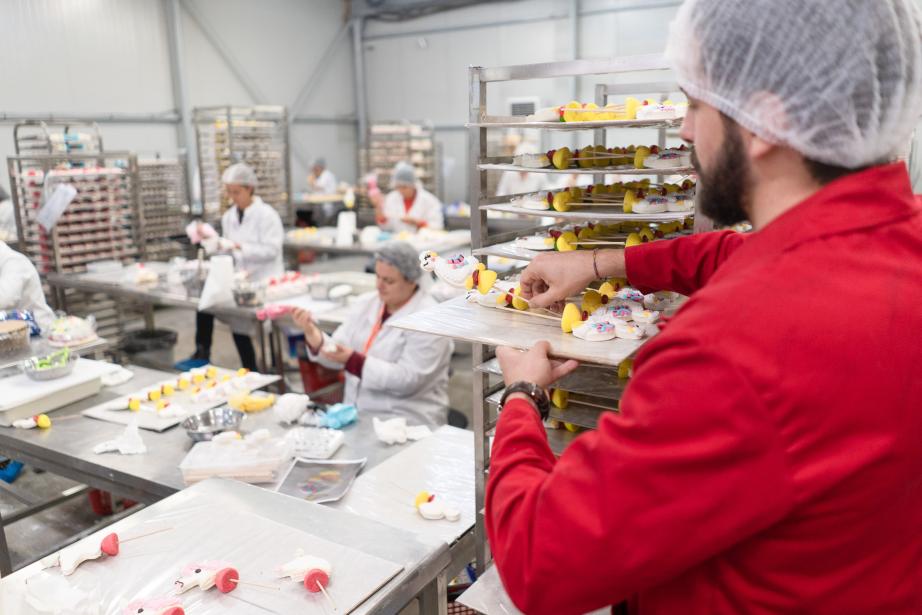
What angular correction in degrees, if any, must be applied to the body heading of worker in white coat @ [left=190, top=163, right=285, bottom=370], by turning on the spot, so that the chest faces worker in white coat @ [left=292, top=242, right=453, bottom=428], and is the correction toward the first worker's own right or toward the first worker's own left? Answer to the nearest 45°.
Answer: approximately 45° to the first worker's own left

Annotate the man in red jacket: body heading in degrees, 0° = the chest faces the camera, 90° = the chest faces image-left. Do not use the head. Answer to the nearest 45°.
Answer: approximately 135°

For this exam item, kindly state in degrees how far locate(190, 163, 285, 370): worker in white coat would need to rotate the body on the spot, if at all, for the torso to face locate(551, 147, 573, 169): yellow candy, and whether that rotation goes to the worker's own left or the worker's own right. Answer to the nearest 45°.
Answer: approximately 45° to the worker's own left

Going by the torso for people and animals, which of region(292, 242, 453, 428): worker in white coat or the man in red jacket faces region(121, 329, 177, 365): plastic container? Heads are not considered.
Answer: the man in red jacket

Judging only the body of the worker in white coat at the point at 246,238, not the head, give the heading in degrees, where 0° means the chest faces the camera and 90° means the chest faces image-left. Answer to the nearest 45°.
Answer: approximately 45°

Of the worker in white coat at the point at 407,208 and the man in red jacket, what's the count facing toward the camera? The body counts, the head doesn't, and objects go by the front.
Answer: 1

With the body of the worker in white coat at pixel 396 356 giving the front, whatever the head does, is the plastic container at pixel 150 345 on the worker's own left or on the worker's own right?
on the worker's own right

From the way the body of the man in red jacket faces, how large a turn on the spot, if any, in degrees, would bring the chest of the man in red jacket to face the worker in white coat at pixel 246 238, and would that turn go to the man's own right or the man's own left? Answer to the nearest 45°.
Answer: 0° — they already face them

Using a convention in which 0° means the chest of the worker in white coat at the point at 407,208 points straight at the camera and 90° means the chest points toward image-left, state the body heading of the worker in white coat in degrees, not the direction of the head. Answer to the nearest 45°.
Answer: approximately 0°
